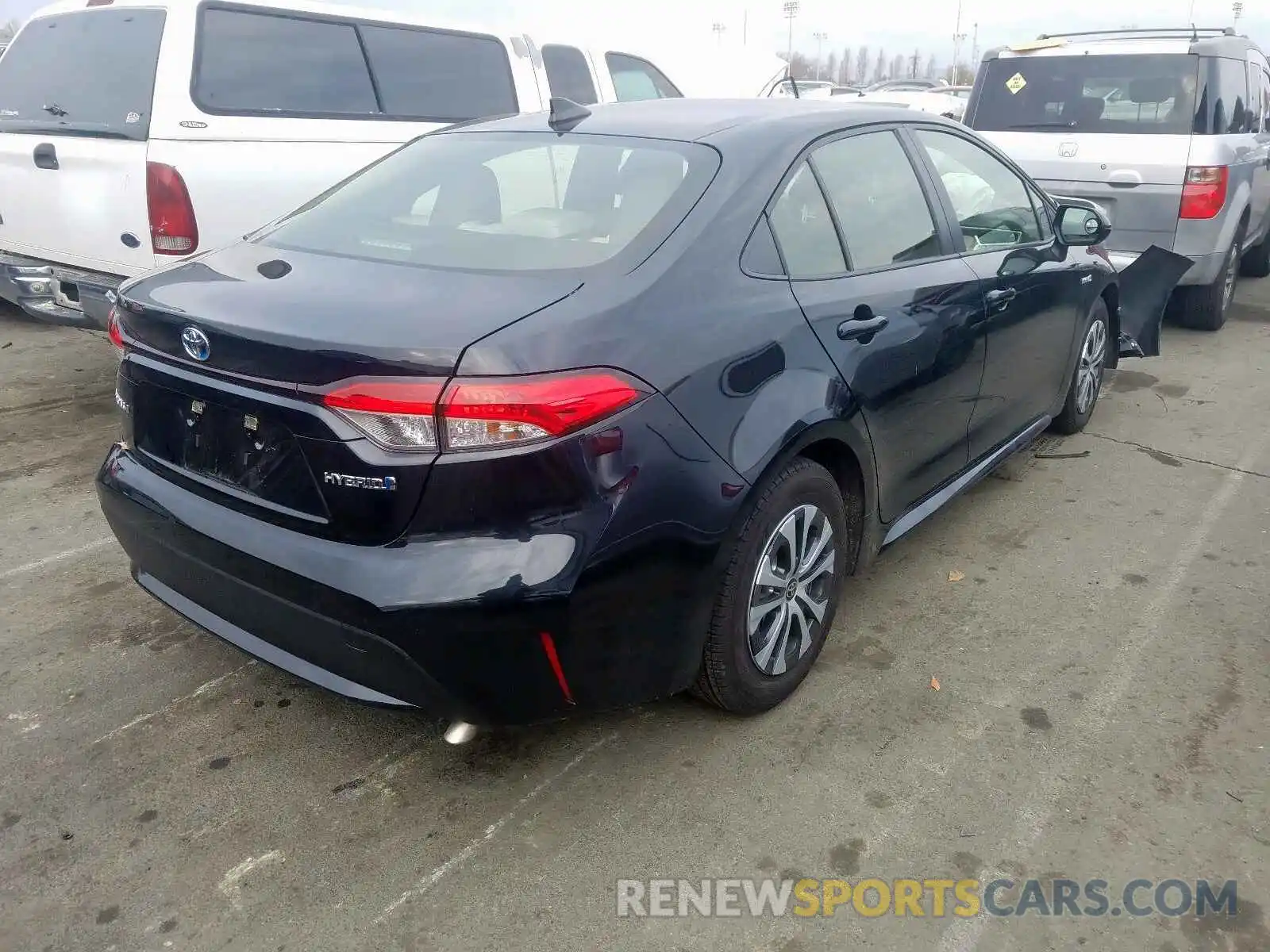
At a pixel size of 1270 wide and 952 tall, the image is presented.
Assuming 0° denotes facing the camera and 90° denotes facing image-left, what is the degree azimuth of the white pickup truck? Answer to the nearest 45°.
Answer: approximately 225°

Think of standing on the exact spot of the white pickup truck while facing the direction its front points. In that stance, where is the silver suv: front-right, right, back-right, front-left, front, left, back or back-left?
front-right

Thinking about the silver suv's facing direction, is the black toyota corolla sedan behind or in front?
behind

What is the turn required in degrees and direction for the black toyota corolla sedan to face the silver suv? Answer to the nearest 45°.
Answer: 0° — it already faces it

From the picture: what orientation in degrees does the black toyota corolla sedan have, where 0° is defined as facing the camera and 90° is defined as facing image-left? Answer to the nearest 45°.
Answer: approximately 225°

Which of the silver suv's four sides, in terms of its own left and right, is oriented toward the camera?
back
